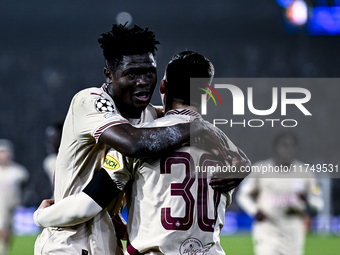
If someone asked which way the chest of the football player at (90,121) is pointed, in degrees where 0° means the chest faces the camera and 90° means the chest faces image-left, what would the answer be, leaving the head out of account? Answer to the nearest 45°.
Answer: approximately 315°
